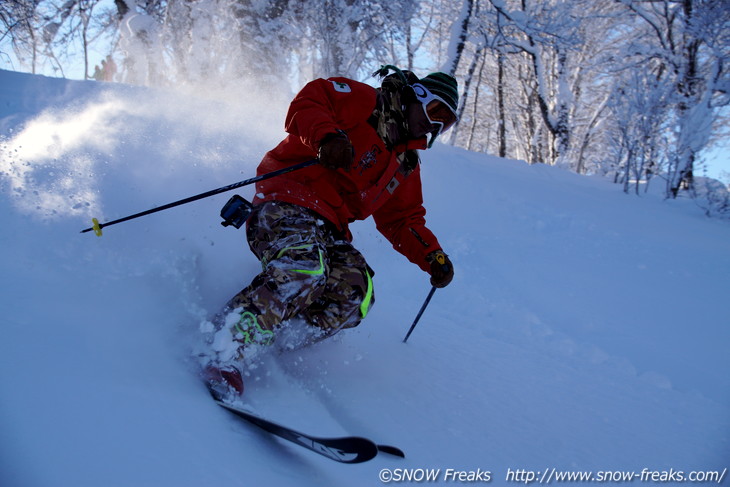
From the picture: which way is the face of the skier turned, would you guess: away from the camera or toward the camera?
toward the camera

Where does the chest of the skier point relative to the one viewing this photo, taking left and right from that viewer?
facing the viewer and to the right of the viewer
